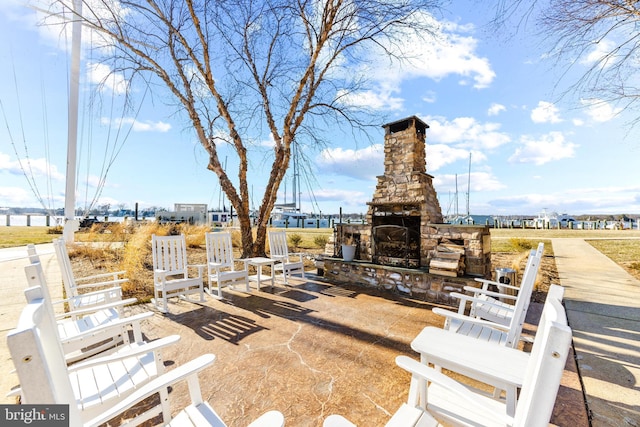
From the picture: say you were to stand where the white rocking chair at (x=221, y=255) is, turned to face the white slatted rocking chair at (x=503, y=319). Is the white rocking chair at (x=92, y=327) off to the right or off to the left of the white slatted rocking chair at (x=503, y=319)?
right

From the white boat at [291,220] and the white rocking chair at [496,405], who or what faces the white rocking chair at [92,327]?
the white rocking chair at [496,405]

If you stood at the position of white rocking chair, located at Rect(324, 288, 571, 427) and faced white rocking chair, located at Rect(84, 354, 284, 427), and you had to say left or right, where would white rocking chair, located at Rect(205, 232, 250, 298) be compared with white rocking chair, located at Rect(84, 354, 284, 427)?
right

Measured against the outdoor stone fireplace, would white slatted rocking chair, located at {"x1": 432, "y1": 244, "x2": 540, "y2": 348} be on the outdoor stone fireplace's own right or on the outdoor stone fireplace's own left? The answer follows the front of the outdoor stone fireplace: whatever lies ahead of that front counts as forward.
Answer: on the outdoor stone fireplace's own left

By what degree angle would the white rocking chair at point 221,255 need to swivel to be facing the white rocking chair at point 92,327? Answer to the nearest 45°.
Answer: approximately 45° to its right

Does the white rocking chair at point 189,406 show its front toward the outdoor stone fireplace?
yes

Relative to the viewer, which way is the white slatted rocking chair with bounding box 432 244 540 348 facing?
to the viewer's left
